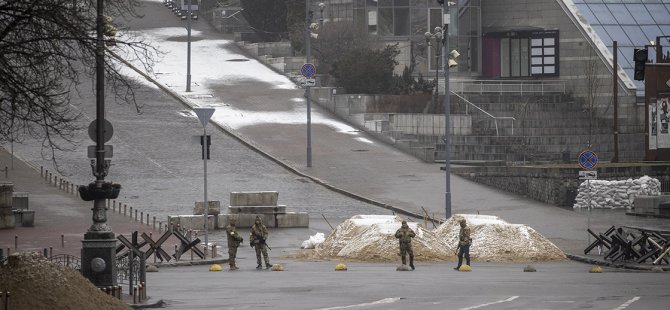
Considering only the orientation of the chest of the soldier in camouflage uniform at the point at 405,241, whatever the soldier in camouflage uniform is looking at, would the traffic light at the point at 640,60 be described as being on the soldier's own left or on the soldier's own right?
on the soldier's own left

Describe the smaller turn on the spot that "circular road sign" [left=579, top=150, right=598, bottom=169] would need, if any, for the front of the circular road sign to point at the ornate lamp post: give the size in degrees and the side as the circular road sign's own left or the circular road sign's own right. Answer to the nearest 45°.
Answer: approximately 45° to the circular road sign's own right

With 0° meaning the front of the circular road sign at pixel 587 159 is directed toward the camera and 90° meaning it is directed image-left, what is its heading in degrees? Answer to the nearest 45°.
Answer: approximately 0°

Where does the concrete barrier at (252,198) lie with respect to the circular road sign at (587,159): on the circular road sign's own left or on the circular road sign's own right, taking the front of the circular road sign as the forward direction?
on the circular road sign's own right

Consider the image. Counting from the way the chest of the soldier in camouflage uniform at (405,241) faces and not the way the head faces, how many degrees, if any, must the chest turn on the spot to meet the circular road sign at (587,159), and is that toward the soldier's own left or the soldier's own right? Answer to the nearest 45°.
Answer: approximately 135° to the soldier's own left
